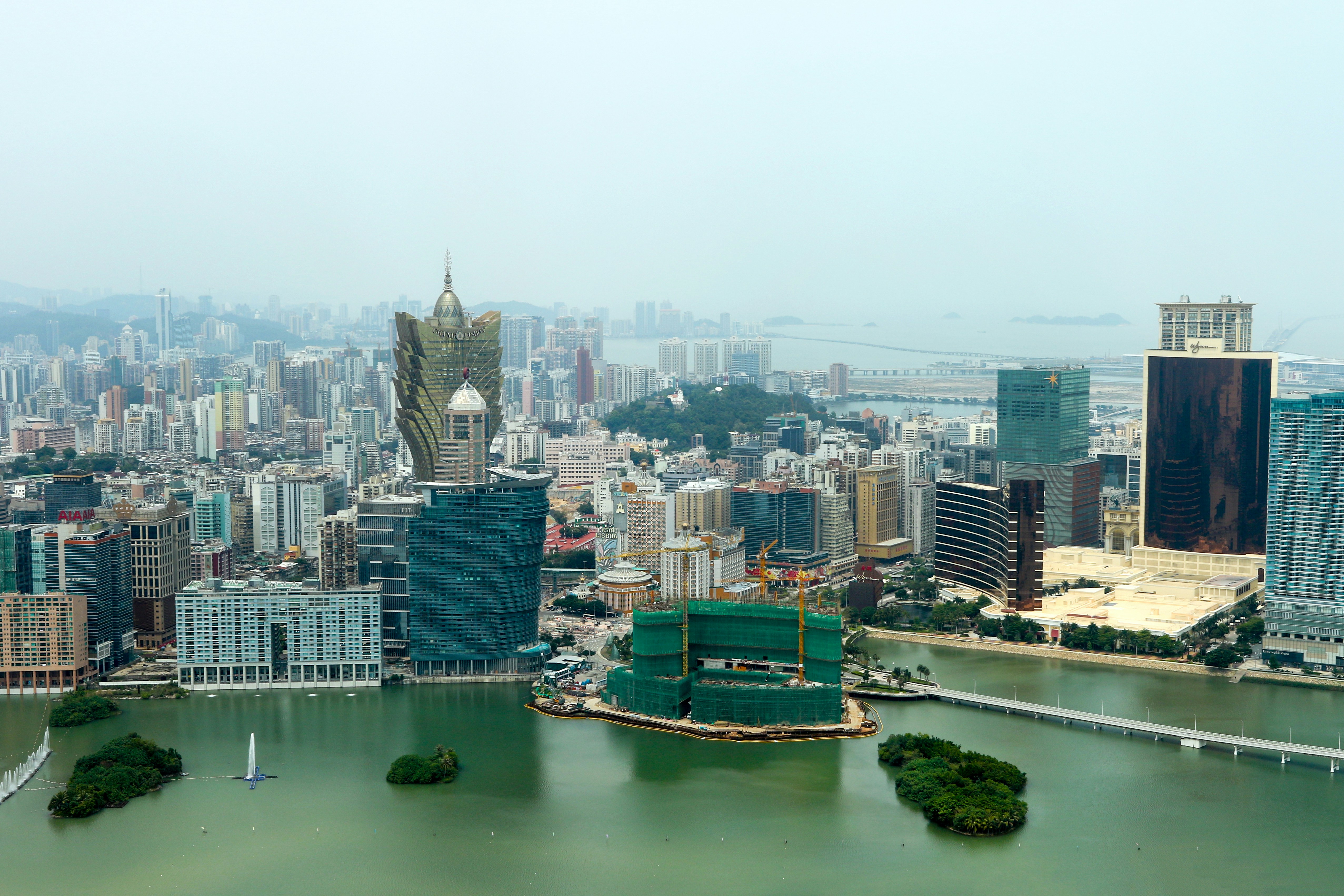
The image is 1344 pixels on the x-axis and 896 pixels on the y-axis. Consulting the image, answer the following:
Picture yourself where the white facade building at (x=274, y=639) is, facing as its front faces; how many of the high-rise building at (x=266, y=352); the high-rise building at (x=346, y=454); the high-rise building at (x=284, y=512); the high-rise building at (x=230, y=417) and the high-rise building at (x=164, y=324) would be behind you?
5

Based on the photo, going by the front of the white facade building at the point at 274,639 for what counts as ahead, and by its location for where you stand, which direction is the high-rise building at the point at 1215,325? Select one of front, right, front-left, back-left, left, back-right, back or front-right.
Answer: left

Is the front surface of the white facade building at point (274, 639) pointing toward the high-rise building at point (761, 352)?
no

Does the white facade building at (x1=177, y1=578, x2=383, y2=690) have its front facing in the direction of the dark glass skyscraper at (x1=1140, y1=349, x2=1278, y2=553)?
no

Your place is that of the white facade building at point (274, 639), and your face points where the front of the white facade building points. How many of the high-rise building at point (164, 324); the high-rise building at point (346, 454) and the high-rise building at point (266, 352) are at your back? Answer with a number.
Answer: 3

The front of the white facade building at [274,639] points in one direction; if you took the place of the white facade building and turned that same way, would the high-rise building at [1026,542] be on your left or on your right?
on your left

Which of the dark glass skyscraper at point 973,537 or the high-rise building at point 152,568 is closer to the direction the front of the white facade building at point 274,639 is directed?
the dark glass skyscraper

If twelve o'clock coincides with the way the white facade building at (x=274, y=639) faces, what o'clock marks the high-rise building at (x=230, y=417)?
The high-rise building is roughly at 6 o'clock from the white facade building.

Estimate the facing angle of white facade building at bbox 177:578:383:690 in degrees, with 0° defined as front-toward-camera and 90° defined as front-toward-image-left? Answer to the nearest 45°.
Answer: approximately 0°

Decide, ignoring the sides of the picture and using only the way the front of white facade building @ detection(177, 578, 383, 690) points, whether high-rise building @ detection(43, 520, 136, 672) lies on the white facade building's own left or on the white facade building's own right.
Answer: on the white facade building's own right

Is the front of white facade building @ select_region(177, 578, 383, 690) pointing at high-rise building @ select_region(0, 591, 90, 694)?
no

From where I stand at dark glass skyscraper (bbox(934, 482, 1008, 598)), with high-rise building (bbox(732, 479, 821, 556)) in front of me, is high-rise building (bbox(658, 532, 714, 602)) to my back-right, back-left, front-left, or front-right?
front-left

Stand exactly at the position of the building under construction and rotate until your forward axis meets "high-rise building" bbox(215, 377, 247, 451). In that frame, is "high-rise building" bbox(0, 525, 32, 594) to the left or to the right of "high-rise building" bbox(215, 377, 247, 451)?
left

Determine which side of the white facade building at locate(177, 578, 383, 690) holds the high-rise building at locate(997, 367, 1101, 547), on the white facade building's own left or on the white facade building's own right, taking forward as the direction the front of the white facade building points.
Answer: on the white facade building's own left

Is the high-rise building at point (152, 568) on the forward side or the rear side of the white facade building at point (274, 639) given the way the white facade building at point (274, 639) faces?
on the rear side
